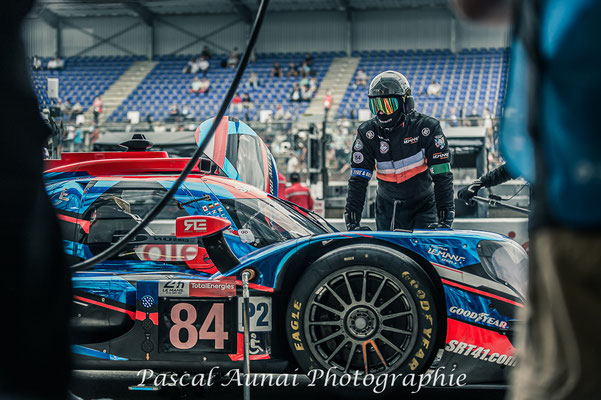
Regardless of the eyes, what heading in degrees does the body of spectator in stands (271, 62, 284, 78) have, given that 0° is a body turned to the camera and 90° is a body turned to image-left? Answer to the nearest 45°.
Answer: approximately 0°

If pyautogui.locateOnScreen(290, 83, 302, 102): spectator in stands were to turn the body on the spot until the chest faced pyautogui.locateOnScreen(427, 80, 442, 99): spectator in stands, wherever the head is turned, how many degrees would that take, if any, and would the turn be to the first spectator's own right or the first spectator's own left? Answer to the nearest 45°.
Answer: approximately 90° to the first spectator's own left

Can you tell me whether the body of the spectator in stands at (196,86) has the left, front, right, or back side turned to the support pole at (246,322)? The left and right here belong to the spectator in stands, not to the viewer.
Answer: front

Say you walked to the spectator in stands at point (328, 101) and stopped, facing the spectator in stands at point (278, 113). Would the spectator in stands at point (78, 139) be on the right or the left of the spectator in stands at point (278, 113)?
left

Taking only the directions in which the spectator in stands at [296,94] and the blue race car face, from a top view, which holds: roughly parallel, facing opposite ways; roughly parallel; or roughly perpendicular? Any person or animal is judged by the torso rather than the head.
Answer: roughly perpendicular

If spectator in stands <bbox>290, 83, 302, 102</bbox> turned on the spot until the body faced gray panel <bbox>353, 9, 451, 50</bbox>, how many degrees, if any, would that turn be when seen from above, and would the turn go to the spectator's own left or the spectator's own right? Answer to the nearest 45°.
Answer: approximately 135° to the spectator's own left

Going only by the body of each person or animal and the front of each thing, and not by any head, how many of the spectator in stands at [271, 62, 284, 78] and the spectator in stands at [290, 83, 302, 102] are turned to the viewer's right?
0

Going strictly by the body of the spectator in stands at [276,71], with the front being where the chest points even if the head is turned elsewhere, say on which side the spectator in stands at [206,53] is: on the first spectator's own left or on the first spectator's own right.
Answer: on the first spectator's own right

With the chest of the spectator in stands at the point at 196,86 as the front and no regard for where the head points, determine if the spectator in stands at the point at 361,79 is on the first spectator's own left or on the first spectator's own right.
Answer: on the first spectator's own left
